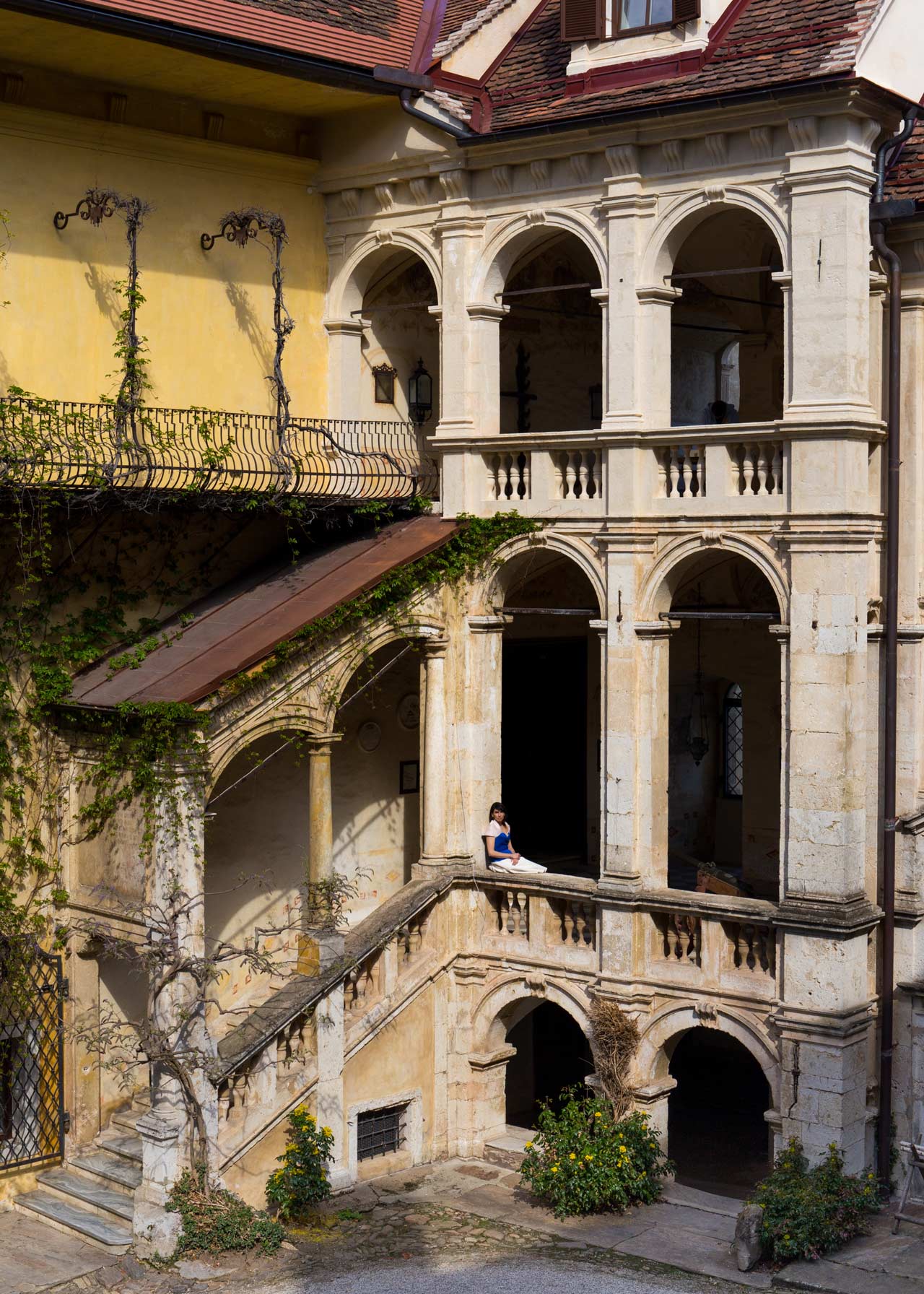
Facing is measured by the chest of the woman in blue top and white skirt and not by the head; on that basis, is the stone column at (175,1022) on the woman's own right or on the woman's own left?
on the woman's own right

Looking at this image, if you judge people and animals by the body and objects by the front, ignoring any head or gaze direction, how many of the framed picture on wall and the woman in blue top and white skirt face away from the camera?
0

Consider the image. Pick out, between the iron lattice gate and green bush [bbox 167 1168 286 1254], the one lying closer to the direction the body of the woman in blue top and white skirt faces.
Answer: the green bush

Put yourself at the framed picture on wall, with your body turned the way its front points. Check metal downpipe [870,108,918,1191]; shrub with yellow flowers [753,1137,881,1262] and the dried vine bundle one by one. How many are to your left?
3

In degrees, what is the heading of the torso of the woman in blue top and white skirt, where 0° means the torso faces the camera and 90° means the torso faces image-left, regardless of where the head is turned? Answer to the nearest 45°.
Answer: approximately 315°

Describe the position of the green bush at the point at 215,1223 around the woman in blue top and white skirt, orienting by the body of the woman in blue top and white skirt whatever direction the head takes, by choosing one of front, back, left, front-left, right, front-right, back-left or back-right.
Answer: right
